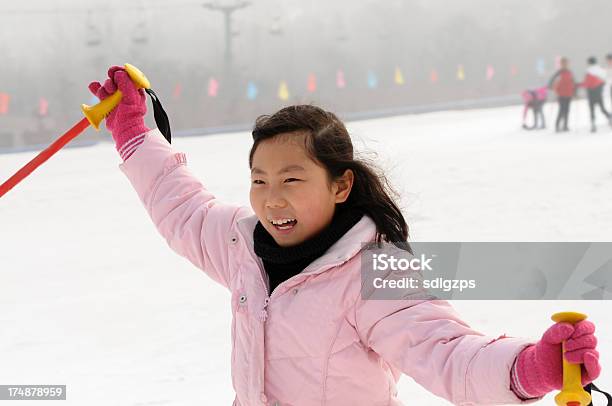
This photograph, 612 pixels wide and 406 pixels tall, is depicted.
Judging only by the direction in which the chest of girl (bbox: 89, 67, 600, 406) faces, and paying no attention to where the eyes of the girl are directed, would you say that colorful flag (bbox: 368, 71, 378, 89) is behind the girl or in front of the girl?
behind

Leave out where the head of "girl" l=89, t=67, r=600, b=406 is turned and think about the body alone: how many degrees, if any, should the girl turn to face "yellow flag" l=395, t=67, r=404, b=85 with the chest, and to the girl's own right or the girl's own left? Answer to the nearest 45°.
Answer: approximately 135° to the girl's own right

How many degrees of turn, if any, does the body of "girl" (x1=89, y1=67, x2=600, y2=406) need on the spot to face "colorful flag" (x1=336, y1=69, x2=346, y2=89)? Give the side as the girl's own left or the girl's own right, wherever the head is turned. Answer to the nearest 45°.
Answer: approximately 135° to the girl's own right

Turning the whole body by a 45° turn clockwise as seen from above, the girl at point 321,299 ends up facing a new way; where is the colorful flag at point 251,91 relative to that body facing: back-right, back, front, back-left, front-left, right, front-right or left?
right

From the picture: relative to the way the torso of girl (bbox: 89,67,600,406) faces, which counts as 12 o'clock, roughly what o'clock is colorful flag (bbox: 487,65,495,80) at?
The colorful flag is roughly at 5 o'clock from the girl.

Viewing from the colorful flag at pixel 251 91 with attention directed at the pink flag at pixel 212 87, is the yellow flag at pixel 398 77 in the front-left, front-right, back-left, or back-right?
back-right

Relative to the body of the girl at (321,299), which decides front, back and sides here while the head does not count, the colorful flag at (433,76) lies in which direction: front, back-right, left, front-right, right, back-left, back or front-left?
back-right

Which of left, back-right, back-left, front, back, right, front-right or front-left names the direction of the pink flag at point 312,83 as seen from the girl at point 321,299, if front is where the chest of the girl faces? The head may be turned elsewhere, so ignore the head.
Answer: back-right

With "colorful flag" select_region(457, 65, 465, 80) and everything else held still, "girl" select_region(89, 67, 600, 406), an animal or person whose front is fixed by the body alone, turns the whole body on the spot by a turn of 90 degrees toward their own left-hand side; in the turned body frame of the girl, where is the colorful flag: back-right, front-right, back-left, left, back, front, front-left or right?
back-left

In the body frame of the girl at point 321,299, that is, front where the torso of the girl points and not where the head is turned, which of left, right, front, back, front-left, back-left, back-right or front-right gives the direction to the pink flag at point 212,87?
back-right

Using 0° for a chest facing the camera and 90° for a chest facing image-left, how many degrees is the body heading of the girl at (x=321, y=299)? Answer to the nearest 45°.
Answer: approximately 45°
